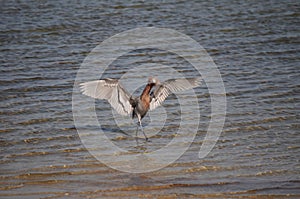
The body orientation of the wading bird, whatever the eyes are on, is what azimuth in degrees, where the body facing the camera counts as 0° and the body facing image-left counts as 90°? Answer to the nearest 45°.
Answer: approximately 315°
